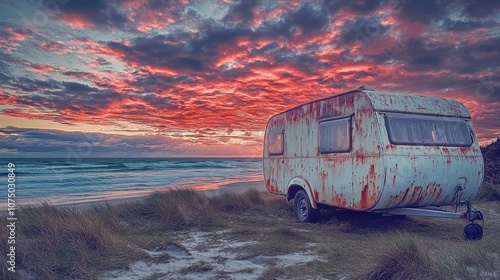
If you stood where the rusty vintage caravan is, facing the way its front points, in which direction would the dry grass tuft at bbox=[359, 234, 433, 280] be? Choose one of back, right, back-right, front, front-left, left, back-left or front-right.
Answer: front-right

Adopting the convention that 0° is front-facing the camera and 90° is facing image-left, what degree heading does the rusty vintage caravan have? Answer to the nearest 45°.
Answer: approximately 315°

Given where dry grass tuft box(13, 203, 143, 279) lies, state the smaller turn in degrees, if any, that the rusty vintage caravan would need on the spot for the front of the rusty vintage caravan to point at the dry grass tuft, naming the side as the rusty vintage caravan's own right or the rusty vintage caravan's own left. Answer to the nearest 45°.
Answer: approximately 90° to the rusty vintage caravan's own right
